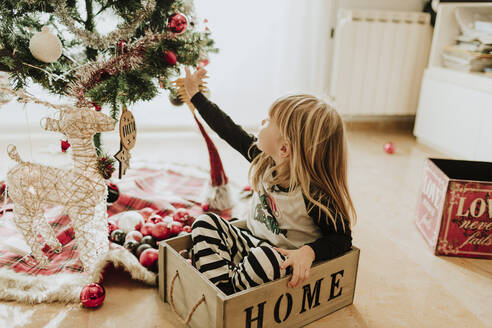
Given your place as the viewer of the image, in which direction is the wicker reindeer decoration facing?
facing the viewer and to the right of the viewer

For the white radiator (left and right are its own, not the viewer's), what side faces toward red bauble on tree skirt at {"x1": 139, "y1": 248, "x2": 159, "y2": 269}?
front

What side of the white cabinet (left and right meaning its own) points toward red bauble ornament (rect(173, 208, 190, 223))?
front

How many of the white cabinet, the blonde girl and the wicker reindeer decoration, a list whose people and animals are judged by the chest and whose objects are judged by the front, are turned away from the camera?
0

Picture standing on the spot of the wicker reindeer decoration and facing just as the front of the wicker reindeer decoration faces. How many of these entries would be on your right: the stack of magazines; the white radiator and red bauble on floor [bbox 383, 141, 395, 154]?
0

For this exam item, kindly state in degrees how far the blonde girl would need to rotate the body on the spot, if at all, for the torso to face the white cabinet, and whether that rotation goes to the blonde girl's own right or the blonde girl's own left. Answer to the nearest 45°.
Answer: approximately 180°

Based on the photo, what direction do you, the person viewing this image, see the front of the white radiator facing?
facing the viewer

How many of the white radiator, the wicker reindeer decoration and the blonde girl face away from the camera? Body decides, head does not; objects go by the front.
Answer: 0

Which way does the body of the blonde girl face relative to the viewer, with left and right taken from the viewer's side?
facing the viewer and to the left of the viewer
